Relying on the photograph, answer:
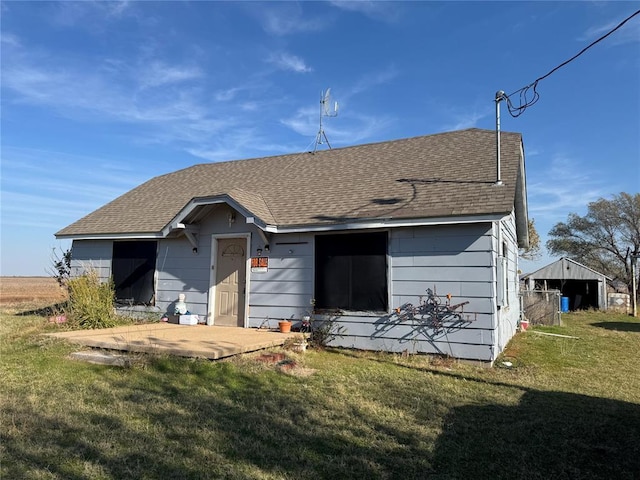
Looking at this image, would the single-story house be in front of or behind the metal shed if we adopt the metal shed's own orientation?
in front

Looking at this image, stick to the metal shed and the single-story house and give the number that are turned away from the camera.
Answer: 0

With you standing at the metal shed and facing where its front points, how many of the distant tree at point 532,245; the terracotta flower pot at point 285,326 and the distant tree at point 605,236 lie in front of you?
1

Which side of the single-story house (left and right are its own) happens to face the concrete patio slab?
front

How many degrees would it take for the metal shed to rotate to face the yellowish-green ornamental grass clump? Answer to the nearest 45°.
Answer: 0° — it already faces it

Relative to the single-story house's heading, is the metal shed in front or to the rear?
to the rear

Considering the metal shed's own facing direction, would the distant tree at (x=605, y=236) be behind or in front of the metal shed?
behind

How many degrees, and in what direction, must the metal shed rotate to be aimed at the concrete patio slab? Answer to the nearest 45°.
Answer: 0° — it already faces it

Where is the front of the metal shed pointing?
toward the camera

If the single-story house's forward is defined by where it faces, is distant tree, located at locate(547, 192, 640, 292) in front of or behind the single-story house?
behind

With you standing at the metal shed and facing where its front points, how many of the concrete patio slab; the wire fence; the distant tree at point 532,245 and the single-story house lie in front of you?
3

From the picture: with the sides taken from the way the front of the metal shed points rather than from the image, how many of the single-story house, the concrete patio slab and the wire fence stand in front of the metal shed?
3

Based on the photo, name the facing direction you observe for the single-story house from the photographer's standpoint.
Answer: facing the viewer and to the left of the viewer
